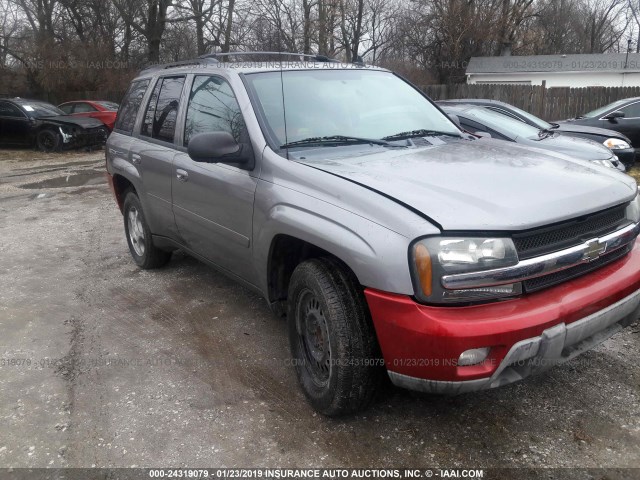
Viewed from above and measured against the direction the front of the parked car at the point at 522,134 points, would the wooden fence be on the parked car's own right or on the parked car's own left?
on the parked car's own left

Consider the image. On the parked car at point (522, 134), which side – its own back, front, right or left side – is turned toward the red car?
back

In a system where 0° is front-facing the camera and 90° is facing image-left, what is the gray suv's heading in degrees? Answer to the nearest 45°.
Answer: approximately 315°

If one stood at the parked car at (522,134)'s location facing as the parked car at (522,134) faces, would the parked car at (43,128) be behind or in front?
behind

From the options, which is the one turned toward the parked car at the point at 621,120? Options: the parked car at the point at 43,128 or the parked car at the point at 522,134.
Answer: the parked car at the point at 43,128

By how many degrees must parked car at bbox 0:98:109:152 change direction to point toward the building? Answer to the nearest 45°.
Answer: approximately 45° to its left

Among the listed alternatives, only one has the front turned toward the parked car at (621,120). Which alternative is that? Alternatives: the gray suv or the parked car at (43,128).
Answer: the parked car at (43,128)

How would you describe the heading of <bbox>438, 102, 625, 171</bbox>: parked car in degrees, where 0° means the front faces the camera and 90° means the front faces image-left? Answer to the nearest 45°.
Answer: approximately 315°

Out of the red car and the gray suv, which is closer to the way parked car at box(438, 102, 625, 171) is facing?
the gray suv

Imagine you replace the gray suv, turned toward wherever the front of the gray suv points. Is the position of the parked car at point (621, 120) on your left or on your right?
on your left

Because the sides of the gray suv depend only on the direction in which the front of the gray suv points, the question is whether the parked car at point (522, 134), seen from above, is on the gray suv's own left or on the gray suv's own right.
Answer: on the gray suv's own left

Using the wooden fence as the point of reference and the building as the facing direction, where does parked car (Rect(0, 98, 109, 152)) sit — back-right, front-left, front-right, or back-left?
back-left

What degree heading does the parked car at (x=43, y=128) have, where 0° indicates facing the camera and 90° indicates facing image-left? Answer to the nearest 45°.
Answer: approximately 315°
